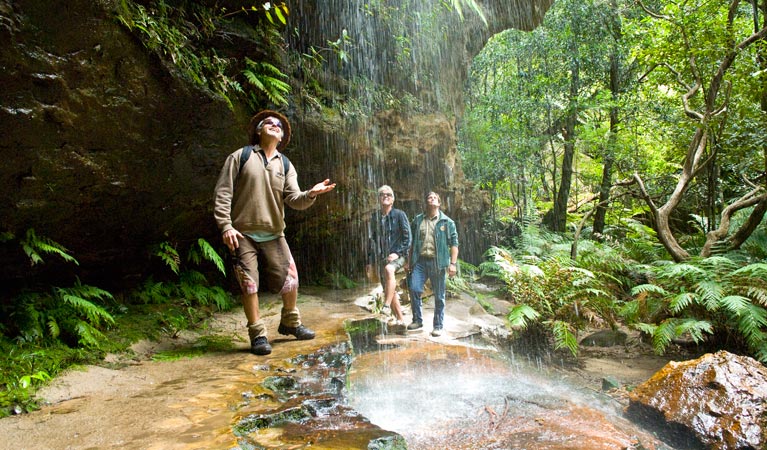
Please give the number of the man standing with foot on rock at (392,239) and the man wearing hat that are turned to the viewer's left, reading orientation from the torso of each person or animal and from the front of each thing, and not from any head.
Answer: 0

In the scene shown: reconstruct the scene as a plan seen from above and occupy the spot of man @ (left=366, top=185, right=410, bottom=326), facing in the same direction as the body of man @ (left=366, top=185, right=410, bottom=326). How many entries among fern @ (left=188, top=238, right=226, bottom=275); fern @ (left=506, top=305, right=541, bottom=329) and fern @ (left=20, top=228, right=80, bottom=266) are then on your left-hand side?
1

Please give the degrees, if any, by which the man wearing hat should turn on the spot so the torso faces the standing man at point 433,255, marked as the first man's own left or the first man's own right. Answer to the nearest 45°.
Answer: approximately 90° to the first man's own left

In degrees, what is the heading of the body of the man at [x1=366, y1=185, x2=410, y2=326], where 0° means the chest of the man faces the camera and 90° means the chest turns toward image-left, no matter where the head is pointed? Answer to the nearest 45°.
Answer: approximately 0°

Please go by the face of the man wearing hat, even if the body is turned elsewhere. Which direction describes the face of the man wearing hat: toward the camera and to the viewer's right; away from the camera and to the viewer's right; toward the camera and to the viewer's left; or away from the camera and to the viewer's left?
toward the camera and to the viewer's right

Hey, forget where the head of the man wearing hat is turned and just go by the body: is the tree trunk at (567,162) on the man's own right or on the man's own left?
on the man's own left

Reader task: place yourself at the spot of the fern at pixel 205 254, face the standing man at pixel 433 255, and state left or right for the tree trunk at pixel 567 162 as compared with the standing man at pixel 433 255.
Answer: left

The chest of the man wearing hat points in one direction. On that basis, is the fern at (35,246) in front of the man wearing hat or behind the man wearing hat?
behind

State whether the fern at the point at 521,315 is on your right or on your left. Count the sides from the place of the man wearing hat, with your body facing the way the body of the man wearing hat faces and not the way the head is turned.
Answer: on your left

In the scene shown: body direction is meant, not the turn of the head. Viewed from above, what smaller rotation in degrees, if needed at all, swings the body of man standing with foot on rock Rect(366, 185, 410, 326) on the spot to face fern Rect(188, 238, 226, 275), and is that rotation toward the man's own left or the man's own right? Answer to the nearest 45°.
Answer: approximately 90° to the man's own right

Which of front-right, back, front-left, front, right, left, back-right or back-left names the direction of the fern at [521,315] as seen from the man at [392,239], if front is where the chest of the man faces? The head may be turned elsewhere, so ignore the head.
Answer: left

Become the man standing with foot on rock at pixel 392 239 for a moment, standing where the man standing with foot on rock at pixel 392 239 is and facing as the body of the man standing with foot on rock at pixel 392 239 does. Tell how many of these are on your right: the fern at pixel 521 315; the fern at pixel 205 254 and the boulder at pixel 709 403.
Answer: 1
